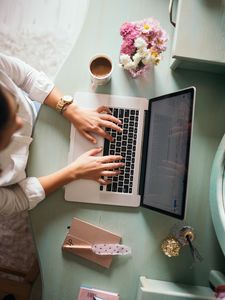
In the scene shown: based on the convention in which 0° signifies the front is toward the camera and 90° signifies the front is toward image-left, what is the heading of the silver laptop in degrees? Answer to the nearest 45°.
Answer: approximately 90°
